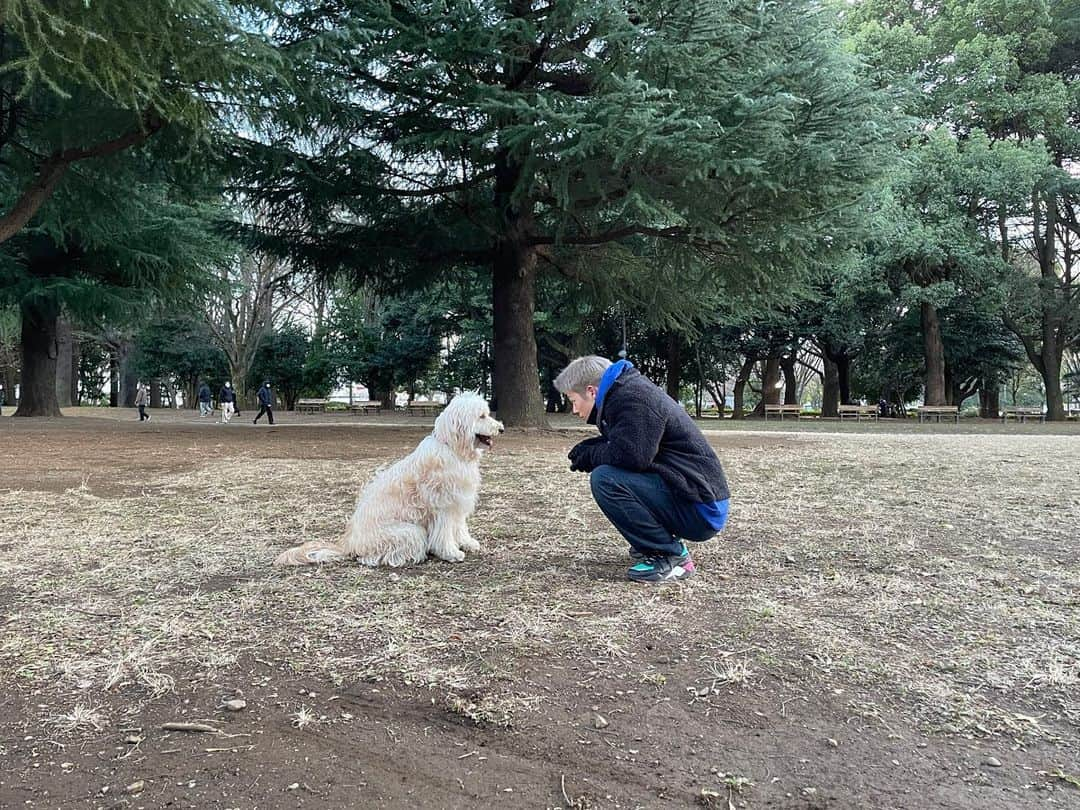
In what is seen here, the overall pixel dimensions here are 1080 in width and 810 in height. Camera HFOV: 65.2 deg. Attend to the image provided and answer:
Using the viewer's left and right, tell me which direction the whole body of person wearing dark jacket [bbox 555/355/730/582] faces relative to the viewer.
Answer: facing to the left of the viewer

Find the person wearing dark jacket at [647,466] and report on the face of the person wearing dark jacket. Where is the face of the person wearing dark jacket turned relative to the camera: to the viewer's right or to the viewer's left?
to the viewer's left

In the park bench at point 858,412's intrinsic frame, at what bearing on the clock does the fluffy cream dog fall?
The fluffy cream dog is roughly at 12 o'clock from the park bench.

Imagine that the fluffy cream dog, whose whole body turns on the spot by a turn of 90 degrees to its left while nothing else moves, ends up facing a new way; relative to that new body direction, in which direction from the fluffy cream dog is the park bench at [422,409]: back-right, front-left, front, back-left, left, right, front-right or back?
front

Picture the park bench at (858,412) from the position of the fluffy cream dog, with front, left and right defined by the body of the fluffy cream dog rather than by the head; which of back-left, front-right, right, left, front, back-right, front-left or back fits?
front-left

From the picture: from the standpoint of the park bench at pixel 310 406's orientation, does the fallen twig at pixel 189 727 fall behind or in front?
in front

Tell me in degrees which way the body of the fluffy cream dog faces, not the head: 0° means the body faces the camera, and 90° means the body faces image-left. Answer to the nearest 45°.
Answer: approximately 270°
